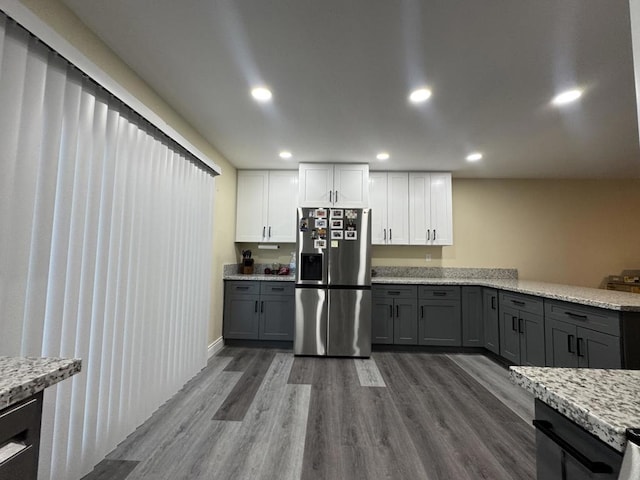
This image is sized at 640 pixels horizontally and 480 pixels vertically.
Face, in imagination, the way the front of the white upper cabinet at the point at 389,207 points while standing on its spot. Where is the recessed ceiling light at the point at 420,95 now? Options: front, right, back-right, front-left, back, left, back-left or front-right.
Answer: front

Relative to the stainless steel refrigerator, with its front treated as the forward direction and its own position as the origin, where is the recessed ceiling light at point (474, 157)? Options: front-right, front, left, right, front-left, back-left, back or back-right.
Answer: left

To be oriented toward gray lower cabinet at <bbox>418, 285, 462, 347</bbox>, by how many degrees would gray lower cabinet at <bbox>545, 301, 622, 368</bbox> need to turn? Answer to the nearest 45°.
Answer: approximately 90° to its right

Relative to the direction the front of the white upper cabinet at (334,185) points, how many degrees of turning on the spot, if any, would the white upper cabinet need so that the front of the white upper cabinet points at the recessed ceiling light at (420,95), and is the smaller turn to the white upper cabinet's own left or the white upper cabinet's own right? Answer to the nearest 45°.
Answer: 0° — it already faces it

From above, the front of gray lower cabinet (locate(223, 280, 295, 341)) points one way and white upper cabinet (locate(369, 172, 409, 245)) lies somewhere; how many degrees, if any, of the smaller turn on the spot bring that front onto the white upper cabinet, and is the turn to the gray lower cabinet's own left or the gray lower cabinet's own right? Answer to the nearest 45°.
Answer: approximately 90° to the gray lower cabinet's own left

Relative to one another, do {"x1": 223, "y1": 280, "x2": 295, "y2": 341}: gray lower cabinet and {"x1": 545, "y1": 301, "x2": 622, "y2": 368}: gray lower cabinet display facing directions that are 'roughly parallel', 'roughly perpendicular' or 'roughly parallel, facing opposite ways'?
roughly perpendicular

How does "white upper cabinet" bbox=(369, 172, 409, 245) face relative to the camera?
toward the camera

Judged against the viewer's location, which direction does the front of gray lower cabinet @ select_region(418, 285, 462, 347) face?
facing the viewer

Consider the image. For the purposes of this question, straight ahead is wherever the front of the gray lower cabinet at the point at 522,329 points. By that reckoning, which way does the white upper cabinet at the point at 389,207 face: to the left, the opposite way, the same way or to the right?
to the left

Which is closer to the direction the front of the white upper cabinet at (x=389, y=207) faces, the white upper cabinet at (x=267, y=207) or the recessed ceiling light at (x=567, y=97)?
the recessed ceiling light

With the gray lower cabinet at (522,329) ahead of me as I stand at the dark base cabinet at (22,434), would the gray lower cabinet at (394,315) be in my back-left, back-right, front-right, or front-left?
front-left

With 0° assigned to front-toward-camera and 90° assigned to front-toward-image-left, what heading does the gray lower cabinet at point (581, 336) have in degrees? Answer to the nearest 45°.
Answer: approximately 45°

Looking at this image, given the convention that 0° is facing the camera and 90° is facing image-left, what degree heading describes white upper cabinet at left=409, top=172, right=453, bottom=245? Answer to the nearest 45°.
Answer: approximately 0°

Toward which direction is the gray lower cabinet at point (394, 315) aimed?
toward the camera

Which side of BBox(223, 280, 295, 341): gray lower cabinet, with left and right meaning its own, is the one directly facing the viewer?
front
